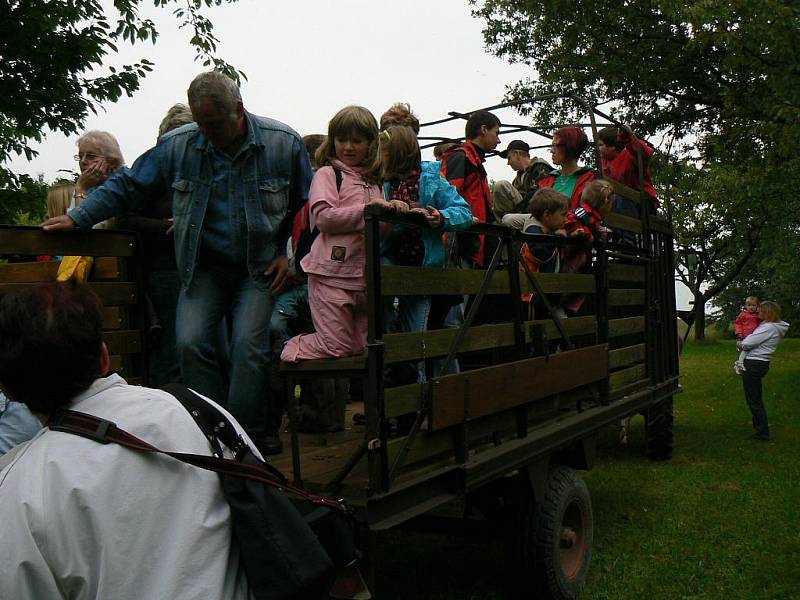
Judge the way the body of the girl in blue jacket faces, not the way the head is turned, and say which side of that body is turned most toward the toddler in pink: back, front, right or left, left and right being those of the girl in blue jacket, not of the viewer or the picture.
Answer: back

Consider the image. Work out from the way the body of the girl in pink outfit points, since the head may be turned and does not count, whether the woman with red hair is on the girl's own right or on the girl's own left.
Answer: on the girl's own left

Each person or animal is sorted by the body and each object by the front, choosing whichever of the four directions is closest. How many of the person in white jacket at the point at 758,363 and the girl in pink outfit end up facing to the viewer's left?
1

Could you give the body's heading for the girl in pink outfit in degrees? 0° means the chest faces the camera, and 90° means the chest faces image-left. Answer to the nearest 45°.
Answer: approximately 315°

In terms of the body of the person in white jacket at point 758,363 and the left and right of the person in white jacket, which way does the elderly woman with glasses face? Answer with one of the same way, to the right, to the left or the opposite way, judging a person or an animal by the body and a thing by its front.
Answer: to the left

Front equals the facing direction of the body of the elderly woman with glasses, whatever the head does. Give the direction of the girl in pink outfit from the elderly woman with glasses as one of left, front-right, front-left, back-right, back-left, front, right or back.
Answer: left

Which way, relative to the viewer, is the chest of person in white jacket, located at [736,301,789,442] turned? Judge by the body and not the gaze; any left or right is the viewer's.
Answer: facing to the left of the viewer
